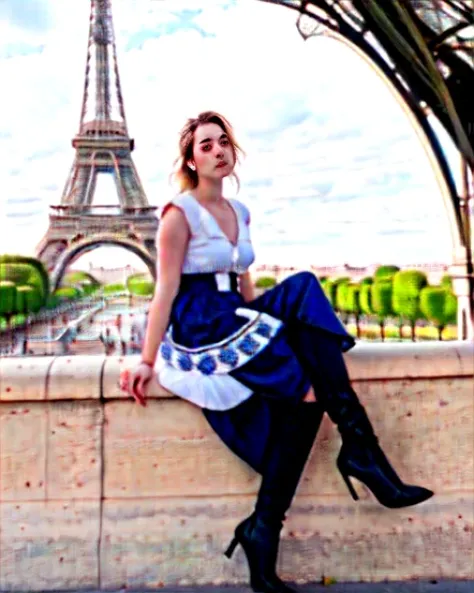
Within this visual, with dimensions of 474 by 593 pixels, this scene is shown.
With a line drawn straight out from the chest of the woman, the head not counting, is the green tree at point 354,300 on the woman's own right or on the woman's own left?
on the woman's own left

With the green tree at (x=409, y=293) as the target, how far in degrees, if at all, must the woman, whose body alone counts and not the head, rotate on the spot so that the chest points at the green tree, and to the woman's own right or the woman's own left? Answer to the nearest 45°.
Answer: approximately 135° to the woman's own left

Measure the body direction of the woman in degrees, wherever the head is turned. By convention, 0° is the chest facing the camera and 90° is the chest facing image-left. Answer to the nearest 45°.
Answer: approximately 315°

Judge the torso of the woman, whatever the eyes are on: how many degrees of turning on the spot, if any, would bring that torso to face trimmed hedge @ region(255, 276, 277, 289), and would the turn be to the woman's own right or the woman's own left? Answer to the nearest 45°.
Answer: approximately 135° to the woman's own left

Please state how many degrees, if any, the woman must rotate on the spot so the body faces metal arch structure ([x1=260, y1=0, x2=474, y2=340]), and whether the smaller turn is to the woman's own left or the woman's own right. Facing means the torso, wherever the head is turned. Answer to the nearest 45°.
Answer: approximately 135° to the woman's own left

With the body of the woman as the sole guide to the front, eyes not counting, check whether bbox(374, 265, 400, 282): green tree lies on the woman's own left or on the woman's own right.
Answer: on the woman's own left

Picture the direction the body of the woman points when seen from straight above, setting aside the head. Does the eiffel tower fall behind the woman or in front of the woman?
behind

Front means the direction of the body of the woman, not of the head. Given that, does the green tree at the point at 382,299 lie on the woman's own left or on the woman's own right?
on the woman's own left
